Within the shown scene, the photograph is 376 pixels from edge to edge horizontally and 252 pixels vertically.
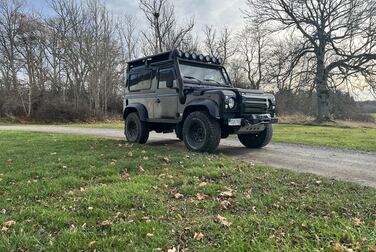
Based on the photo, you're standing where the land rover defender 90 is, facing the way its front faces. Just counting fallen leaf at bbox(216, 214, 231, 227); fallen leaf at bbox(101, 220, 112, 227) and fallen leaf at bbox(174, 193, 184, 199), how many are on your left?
0

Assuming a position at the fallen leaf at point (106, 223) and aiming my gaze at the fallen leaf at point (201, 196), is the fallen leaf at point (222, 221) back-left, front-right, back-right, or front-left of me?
front-right

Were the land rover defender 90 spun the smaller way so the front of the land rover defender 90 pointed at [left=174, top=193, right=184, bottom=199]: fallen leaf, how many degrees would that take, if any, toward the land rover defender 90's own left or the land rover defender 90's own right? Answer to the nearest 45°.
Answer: approximately 45° to the land rover defender 90's own right

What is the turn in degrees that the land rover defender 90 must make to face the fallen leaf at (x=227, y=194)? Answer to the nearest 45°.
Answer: approximately 45° to its right

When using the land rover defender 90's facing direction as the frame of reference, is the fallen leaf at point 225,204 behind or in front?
in front

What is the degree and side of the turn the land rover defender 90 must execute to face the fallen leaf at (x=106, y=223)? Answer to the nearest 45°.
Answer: approximately 45° to its right

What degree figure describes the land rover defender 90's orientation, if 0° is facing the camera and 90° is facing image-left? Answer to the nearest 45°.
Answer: approximately 315°

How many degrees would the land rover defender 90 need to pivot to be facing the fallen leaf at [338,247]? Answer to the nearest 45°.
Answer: approximately 45° to its right

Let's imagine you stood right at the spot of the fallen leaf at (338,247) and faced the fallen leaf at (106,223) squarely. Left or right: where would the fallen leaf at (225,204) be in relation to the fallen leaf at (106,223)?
right

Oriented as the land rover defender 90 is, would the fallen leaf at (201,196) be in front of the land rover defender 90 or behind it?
in front

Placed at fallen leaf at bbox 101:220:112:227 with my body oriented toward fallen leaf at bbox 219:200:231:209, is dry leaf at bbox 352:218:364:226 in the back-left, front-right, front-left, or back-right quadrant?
front-right

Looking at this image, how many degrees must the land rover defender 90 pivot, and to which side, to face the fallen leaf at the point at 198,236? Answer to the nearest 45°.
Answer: approximately 45° to its right

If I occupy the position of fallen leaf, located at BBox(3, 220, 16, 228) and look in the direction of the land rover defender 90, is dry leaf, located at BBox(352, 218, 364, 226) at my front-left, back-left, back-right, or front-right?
front-right

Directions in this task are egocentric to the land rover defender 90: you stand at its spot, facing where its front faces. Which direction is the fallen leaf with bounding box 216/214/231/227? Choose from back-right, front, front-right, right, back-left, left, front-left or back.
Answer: front-right

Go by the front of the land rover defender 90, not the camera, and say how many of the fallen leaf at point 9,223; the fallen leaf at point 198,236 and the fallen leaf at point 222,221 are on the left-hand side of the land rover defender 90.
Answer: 0
